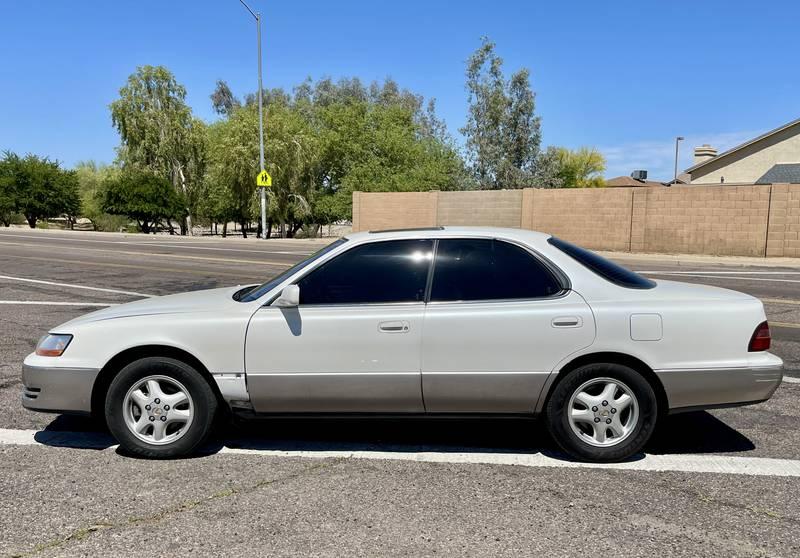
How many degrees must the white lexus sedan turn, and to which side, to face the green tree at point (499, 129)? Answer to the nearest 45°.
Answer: approximately 90° to its right

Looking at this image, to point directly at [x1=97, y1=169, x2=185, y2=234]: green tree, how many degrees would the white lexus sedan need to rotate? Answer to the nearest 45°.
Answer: approximately 45° to its right

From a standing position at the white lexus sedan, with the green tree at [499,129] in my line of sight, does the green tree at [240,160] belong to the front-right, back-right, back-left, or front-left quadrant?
front-left

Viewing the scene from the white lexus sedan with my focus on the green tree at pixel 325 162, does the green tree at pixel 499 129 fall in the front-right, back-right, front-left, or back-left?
front-right

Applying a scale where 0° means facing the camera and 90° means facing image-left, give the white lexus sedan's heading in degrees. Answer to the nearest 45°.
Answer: approximately 90°

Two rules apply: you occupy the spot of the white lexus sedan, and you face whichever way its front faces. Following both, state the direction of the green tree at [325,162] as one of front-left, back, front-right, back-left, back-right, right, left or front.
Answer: right

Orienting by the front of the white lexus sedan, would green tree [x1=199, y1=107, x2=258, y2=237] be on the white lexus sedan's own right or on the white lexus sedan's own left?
on the white lexus sedan's own right
